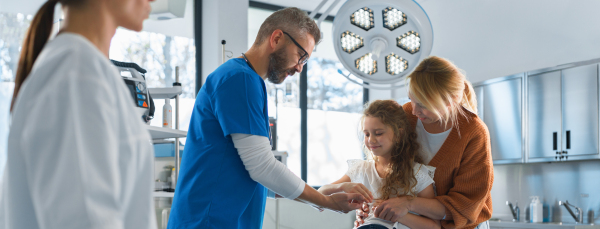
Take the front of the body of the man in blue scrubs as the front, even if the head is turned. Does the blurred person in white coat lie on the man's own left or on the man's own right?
on the man's own right

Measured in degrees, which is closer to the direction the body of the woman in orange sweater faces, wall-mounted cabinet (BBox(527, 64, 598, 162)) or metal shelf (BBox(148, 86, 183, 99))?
the metal shelf

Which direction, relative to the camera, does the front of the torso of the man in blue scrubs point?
to the viewer's right

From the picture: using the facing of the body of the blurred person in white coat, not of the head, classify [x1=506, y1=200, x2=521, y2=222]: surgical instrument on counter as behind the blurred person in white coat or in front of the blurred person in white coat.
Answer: in front

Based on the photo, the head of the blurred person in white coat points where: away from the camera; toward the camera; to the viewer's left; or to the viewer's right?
to the viewer's right

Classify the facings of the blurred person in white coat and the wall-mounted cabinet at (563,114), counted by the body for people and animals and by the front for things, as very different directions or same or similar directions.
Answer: very different directions

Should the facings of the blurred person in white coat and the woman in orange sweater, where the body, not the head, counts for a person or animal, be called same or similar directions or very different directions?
very different directions

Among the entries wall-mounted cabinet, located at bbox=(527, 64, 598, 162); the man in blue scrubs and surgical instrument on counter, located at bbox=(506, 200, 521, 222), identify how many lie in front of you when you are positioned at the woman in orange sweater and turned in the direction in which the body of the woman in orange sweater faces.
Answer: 1

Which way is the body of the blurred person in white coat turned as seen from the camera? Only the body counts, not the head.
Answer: to the viewer's right

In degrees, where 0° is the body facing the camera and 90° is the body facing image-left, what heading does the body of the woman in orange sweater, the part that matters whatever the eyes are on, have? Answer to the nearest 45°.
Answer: approximately 45°

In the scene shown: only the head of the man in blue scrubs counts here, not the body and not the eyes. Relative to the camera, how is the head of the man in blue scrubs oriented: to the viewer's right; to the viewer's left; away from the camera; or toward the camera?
to the viewer's right
